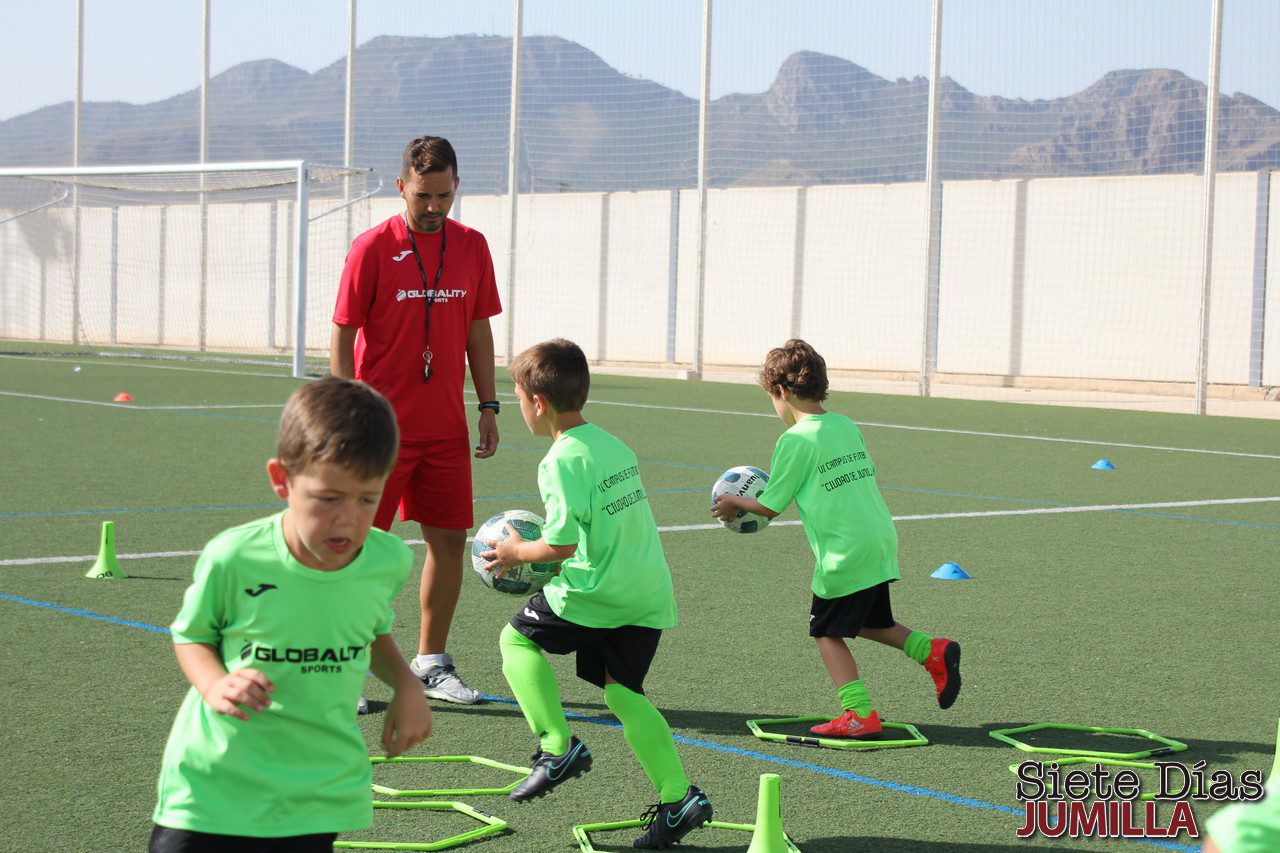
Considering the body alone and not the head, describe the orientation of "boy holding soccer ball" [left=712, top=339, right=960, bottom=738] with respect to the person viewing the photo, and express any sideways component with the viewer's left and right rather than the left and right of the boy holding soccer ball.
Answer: facing away from the viewer and to the left of the viewer

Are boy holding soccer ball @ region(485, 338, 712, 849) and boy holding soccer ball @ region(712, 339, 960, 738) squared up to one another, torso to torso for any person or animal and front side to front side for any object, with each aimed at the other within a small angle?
no

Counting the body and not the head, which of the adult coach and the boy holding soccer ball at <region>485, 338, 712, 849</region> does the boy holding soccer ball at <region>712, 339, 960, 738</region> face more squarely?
the adult coach

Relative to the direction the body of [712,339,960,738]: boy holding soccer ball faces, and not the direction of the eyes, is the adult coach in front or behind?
in front

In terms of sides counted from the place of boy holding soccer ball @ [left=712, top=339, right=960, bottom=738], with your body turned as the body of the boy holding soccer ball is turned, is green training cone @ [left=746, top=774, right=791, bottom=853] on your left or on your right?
on your left

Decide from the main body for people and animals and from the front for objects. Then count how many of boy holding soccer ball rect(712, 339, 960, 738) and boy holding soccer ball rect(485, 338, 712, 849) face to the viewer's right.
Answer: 0

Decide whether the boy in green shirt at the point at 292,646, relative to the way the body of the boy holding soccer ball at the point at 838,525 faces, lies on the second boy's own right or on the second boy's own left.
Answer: on the second boy's own left

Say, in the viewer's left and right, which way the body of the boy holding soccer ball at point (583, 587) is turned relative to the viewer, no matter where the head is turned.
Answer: facing away from the viewer and to the left of the viewer

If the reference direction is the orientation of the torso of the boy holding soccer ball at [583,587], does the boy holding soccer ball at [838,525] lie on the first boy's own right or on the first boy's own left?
on the first boy's own right

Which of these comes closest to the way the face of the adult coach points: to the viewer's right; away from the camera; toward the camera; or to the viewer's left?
toward the camera

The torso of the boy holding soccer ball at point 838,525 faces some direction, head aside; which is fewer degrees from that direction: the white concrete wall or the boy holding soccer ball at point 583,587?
the white concrete wall

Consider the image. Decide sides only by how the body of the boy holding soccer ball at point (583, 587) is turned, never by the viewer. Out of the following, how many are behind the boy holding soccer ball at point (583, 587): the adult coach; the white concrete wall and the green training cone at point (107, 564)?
0

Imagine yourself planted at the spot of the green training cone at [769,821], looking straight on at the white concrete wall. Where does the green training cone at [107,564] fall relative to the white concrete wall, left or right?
left

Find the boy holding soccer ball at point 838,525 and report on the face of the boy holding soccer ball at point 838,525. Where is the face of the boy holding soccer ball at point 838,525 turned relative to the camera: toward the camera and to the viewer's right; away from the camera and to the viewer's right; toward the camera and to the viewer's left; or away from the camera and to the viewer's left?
away from the camera and to the viewer's left

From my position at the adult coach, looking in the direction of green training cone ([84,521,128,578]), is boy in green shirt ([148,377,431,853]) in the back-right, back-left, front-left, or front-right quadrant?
back-left

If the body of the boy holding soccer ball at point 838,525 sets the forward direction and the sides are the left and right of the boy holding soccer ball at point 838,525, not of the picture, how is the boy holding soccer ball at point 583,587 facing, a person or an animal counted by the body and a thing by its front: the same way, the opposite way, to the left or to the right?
the same way

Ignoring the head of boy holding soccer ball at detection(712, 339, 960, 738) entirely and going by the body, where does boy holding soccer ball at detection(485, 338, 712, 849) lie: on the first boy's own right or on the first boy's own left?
on the first boy's own left
